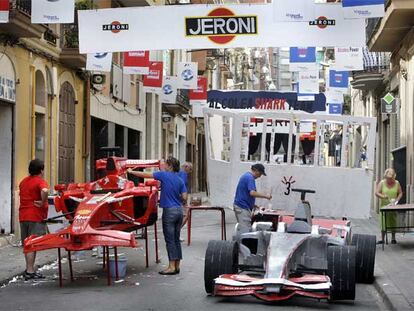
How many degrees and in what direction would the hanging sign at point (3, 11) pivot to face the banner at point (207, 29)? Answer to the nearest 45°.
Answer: approximately 90° to its left

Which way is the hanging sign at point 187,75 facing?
toward the camera

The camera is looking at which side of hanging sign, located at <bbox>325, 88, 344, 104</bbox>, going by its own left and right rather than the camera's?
front

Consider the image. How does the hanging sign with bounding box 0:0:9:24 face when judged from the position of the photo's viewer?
facing the viewer

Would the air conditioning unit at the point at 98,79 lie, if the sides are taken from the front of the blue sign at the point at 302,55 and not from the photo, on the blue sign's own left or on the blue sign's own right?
on the blue sign's own right

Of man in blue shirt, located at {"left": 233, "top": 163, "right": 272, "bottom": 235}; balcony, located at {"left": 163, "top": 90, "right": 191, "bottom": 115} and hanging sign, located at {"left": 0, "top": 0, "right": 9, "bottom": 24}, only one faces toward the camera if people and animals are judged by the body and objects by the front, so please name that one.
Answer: the hanging sign

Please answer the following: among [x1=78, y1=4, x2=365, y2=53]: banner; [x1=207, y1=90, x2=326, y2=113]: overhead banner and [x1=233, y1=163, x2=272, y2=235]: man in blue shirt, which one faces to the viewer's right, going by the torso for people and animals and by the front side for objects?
the man in blue shirt

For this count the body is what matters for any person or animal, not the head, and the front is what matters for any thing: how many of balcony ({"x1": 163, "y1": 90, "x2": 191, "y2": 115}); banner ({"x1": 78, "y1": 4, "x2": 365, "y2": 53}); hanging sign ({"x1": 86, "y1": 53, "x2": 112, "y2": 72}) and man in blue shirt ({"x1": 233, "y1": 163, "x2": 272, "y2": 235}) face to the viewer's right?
2

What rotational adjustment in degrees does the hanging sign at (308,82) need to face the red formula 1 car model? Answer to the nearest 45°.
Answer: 0° — it already faces it

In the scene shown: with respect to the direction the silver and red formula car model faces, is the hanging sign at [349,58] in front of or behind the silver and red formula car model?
behind
